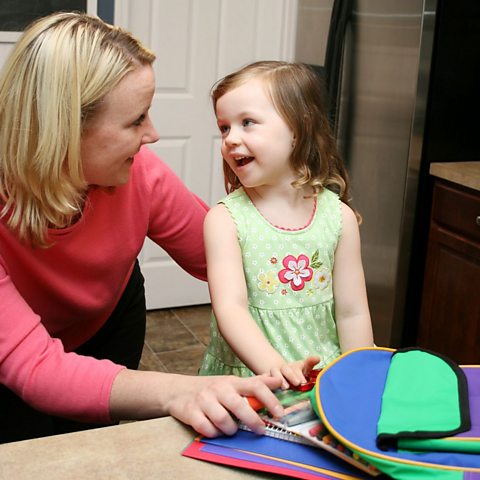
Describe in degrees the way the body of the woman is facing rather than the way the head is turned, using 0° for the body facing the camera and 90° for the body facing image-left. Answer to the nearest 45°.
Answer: approximately 315°

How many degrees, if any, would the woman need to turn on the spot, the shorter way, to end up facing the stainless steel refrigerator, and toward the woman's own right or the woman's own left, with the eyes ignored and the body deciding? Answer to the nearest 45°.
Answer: approximately 90° to the woman's own left

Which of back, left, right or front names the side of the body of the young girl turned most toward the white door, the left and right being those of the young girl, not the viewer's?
back

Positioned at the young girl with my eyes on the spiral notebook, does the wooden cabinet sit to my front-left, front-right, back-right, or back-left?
back-left

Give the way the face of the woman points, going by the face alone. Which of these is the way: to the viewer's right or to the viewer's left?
to the viewer's right

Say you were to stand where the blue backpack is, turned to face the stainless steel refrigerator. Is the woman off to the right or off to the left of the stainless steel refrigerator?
left

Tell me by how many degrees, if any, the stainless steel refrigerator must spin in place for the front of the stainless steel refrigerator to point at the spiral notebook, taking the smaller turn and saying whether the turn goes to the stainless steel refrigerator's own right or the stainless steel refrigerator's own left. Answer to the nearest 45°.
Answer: approximately 45° to the stainless steel refrigerator's own left

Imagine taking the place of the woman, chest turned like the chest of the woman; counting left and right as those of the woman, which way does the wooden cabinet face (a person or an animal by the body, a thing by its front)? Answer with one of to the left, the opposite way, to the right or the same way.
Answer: to the right

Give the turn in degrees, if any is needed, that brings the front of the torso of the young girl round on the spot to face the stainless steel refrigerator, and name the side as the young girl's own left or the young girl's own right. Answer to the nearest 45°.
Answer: approximately 180°
